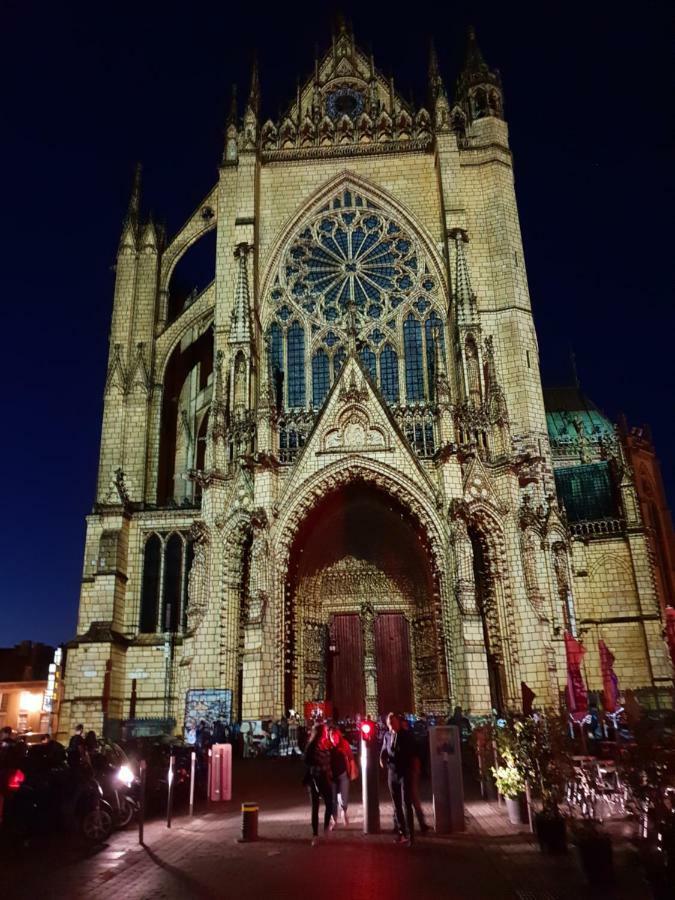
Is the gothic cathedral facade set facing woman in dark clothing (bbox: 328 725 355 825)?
yes

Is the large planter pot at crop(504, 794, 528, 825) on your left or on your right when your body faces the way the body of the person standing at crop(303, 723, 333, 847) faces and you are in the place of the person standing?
on your right

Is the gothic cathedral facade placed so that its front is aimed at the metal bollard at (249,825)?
yes

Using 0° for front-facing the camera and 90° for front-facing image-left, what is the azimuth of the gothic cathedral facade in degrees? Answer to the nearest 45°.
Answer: approximately 0°

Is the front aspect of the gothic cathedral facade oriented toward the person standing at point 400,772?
yes

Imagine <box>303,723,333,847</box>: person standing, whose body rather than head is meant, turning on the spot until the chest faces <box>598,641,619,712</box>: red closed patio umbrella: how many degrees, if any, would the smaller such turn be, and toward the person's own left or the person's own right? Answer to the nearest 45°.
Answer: approximately 135° to the person's own left
